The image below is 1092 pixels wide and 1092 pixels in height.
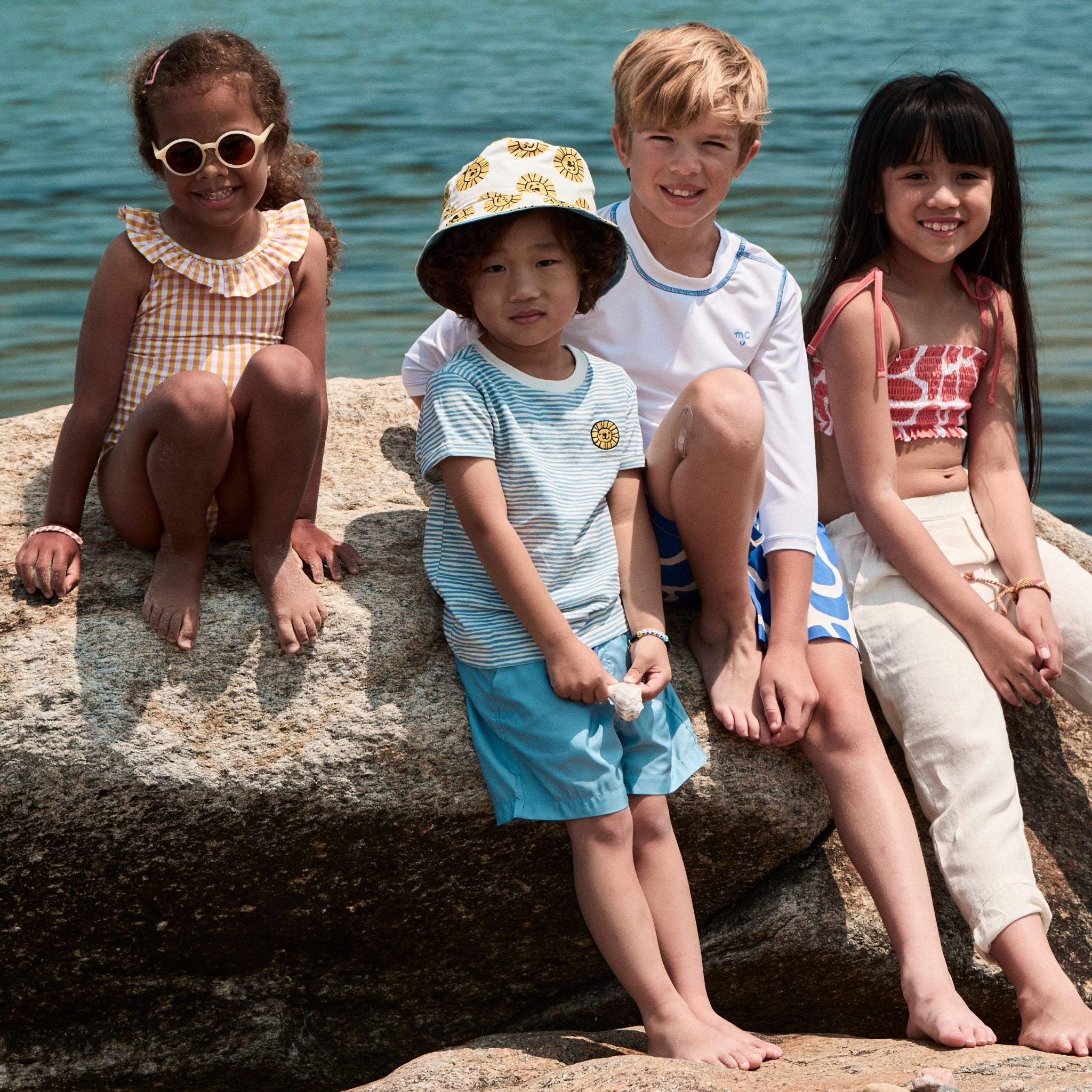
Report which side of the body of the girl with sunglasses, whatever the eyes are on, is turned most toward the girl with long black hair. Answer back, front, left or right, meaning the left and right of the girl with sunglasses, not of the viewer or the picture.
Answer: left

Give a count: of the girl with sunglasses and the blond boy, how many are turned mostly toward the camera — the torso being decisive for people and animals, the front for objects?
2

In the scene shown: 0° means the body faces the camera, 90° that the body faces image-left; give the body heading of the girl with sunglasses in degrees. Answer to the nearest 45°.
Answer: approximately 0°

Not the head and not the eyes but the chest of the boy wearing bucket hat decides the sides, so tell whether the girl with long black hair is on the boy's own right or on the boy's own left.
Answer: on the boy's own left
